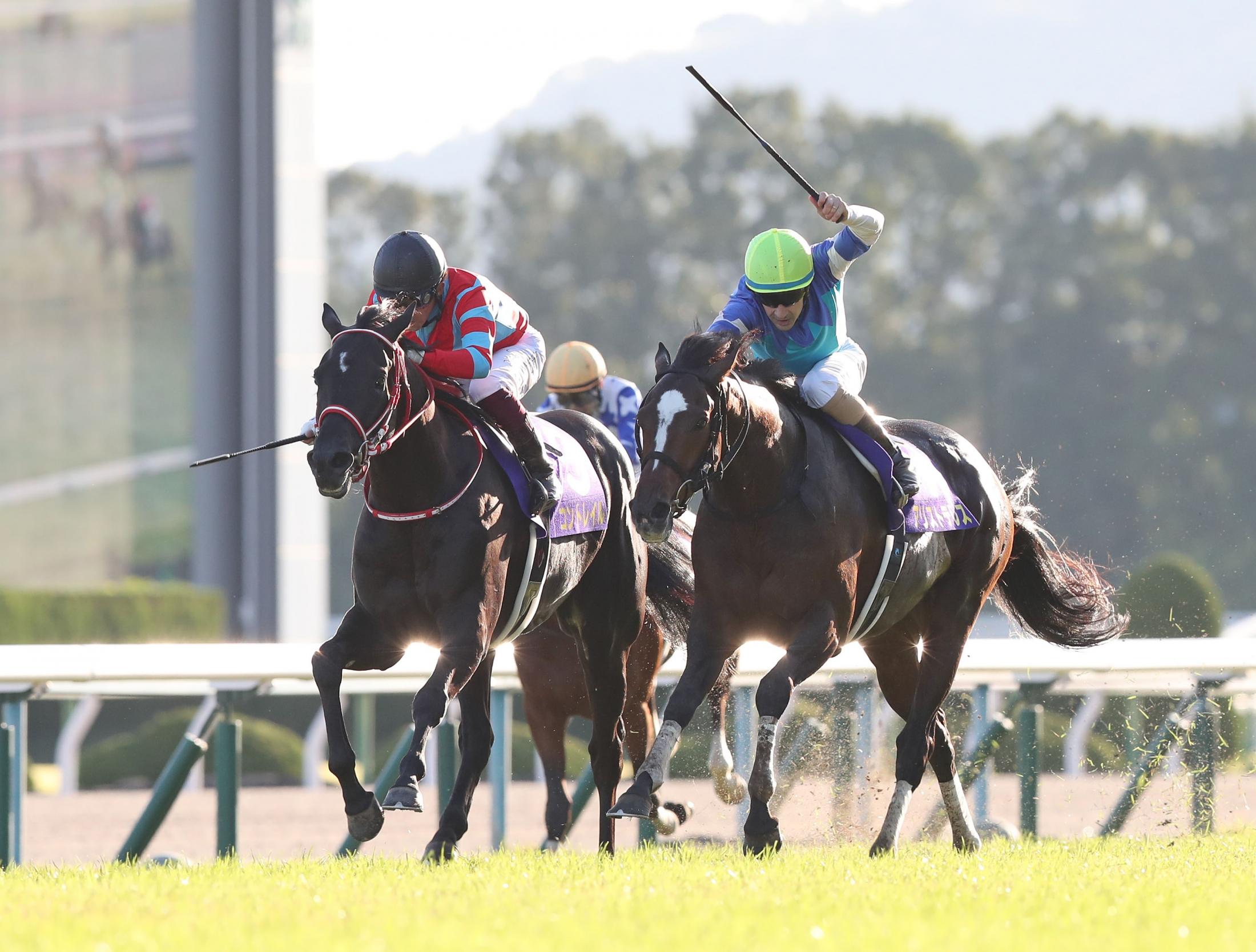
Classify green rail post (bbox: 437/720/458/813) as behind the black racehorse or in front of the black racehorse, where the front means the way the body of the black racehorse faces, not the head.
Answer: behind

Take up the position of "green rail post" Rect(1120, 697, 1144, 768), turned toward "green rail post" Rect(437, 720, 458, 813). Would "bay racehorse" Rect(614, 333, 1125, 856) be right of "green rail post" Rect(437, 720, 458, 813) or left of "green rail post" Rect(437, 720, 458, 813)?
left

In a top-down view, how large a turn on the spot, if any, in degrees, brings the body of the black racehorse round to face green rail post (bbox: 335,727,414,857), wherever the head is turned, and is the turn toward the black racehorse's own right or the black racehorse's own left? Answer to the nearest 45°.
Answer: approximately 135° to the black racehorse's own right

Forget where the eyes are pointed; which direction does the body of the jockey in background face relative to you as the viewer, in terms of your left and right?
facing the viewer and to the left of the viewer

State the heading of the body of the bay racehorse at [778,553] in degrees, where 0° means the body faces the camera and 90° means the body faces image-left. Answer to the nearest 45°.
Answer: approximately 45°

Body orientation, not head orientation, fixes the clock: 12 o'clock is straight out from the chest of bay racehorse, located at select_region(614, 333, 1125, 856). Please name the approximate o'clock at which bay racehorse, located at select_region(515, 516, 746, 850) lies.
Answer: bay racehorse, located at select_region(515, 516, 746, 850) is roughly at 4 o'clock from bay racehorse, located at select_region(614, 333, 1125, 856).

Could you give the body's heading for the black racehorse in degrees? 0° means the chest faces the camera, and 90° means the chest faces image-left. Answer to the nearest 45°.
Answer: approximately 45°
